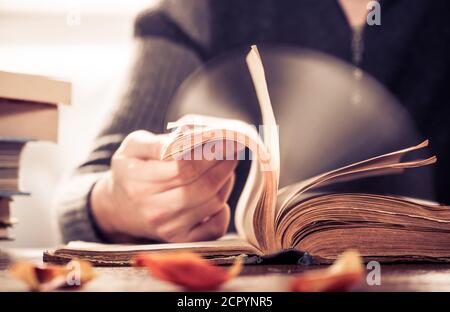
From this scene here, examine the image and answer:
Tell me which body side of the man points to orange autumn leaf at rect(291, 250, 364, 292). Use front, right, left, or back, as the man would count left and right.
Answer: front

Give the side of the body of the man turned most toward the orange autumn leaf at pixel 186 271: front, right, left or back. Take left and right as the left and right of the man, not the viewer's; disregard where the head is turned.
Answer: front

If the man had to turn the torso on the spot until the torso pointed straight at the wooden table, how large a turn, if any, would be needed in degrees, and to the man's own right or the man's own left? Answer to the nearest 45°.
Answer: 0° — they already face it

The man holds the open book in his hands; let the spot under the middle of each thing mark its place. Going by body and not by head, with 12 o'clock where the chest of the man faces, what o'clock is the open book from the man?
The open book is roughly at 12 o'clock from the man.

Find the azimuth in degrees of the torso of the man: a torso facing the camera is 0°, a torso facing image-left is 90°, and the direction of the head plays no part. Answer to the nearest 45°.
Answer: approximately 0°

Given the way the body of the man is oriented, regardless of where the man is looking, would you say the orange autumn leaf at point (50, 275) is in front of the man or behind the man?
in front

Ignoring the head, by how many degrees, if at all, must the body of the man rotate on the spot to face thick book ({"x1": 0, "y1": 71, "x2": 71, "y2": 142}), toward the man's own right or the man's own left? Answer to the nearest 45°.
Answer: approximately 45° to the man's own right

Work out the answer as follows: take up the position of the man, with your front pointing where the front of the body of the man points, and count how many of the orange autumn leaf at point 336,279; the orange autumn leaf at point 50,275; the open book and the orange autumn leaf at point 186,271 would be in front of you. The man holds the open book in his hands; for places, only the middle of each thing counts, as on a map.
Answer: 4
